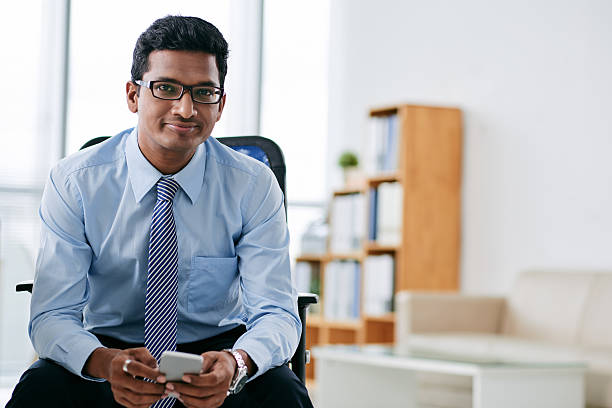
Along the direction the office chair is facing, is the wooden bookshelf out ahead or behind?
behind

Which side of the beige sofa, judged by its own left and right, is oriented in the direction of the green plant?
right

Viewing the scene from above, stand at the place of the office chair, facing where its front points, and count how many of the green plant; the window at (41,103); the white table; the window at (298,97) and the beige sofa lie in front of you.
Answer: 0

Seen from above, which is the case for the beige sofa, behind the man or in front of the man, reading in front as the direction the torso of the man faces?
behind

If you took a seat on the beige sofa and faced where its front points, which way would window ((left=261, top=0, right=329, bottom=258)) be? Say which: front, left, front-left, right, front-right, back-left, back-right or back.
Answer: right

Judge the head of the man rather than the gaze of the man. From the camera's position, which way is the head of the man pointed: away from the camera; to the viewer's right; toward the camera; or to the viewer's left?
toward the camera

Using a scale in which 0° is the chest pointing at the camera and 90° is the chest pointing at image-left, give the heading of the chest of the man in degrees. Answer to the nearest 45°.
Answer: approximately 0°

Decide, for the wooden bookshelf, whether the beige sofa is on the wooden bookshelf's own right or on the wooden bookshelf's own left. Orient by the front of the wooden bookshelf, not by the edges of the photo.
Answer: on the wooden bookshelf's own left

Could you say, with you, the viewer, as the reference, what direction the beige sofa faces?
facing the viewer and to the left of the viewer

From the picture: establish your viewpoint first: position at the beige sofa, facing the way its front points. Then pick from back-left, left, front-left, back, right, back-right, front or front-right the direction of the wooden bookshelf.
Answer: right

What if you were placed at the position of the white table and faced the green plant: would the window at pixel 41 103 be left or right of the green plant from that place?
left

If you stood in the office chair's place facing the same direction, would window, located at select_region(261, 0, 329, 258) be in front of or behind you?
behind

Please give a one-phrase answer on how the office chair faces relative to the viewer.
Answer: facing the viewer

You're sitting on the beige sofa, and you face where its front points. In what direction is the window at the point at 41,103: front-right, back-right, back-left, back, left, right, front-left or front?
front-right

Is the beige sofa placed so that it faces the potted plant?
no

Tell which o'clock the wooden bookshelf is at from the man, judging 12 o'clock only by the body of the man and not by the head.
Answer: The wooden bookshelf is roughly at 7 o'clock from the man.

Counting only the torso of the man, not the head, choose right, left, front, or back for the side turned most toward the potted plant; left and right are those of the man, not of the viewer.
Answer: back
